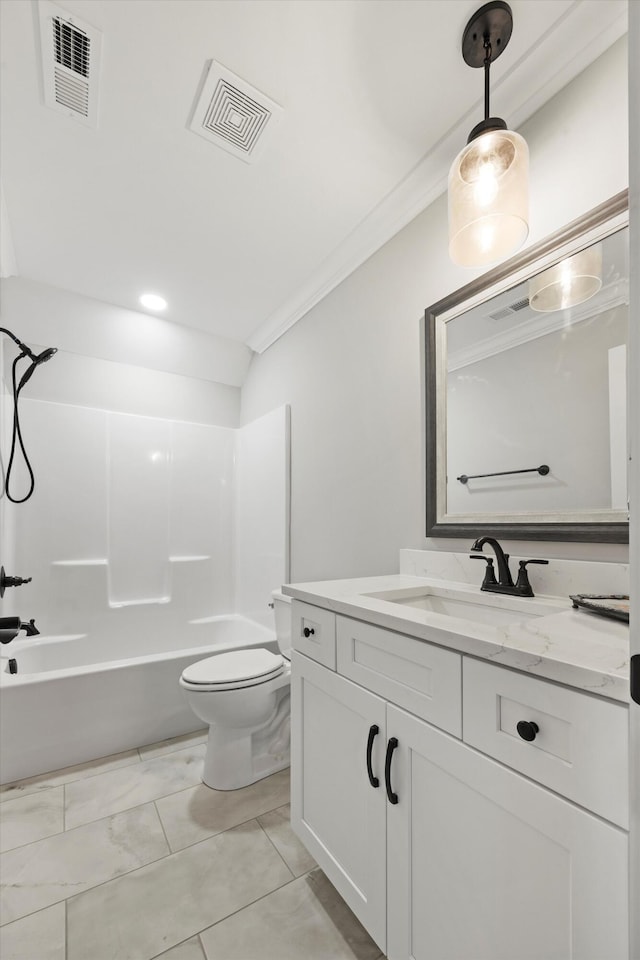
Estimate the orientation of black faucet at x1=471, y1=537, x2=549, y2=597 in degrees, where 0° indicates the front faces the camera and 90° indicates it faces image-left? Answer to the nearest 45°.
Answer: approximately 45°

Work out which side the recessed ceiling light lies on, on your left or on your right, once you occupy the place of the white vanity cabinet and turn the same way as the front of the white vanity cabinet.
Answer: on your right

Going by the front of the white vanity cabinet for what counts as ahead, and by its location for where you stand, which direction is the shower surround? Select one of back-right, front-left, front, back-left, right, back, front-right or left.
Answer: right

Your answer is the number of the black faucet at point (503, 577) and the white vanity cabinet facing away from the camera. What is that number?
0

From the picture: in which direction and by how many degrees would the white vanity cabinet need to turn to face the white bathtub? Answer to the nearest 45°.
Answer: approximately 90° to its right
